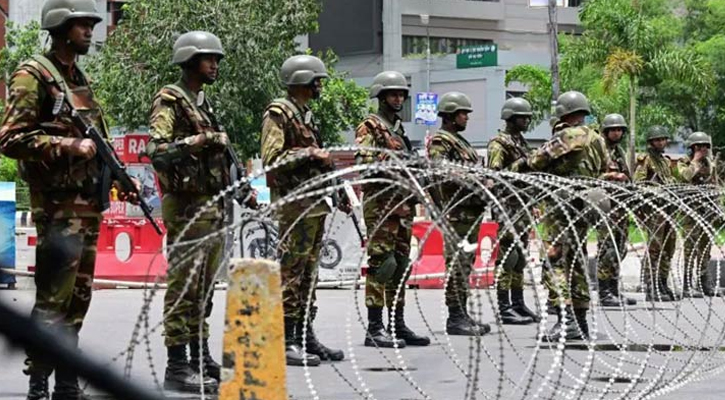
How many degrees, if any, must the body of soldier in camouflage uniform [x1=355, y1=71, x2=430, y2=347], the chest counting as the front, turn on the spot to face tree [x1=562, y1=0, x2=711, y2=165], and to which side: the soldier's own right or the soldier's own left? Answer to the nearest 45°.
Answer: approximately 135° to the soldier's own left

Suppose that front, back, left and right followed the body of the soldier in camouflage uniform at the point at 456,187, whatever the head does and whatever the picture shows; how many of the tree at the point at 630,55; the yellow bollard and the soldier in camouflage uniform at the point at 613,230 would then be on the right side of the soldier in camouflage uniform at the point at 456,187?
1

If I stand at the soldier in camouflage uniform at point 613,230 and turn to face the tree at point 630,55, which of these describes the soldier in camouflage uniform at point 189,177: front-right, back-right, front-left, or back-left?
back-left

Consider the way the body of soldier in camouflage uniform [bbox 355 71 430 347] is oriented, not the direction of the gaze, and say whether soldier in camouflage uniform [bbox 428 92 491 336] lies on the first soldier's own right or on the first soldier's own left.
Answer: on the first soldier's own left

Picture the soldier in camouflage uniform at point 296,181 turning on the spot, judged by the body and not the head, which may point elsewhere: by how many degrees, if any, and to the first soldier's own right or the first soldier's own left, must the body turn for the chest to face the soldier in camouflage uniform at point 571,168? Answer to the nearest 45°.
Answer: approximately 45° to the first soldier's own left

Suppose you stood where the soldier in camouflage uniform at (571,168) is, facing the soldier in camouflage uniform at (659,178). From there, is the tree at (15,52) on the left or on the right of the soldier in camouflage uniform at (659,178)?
left

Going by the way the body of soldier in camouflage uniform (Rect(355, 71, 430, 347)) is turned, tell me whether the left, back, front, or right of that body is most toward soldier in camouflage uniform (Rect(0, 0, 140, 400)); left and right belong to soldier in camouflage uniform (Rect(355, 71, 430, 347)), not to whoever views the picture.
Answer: right

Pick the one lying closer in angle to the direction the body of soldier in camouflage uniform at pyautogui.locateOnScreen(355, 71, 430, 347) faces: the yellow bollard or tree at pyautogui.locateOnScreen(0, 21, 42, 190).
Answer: the yellow bollard

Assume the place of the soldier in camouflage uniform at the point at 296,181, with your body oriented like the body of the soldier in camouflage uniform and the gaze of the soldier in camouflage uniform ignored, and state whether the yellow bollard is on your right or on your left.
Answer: on your right
